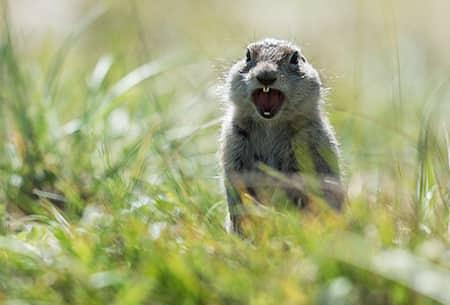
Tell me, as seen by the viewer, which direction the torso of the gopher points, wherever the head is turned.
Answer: toward the camera
